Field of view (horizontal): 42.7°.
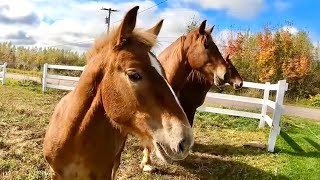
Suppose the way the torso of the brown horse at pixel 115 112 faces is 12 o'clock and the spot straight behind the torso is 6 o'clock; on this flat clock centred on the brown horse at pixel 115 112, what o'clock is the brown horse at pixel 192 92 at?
the brown horse at pixel 192 92 is roughly at 8 o'clock from the brown horse at pixel 115 112.

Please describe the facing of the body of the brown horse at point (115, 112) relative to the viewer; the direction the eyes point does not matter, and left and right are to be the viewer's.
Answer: facing the viewer and to the right of the viewer

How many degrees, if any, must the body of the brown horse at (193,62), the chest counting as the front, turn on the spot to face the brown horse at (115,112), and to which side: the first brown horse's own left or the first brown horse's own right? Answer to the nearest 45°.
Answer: approximately 90° to the first brown horse's own right

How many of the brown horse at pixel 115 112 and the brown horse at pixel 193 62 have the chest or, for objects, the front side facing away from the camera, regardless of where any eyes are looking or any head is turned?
0

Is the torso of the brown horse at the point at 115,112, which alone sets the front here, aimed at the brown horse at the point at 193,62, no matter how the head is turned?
no
